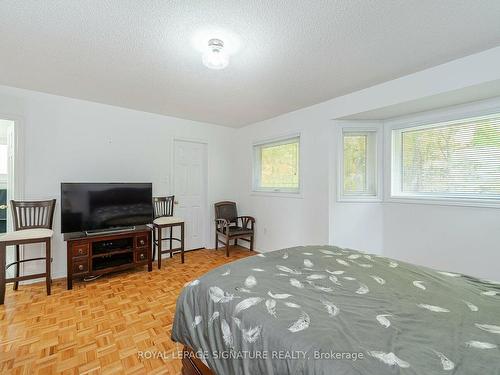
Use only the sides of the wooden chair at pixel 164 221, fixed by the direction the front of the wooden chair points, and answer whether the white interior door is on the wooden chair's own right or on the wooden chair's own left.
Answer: on the wooden chair's own left

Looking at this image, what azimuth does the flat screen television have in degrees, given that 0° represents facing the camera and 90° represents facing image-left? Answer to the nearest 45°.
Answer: approximately 0°

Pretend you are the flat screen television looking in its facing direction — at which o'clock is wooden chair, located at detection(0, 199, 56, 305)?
The wooden chair is roughly at 3 o'clock from the flat screen television.

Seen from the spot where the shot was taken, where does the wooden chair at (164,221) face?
facing the viewer and to the right of the viewer

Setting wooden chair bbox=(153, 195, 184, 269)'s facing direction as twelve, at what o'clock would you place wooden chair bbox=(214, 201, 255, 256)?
wooden chair bbox=(214, 201, 255, 256) is roughly at 10 o'clock from wooden chair bbox=(153, 195, 184, 269).

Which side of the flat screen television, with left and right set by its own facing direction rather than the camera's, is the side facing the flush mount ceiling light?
front

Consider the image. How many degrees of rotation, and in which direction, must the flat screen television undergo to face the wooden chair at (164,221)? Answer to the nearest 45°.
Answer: approximately 90° to its left

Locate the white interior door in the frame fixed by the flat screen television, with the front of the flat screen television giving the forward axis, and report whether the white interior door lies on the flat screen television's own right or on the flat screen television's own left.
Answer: on the flat screen television's own left

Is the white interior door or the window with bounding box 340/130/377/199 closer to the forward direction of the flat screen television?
the window
